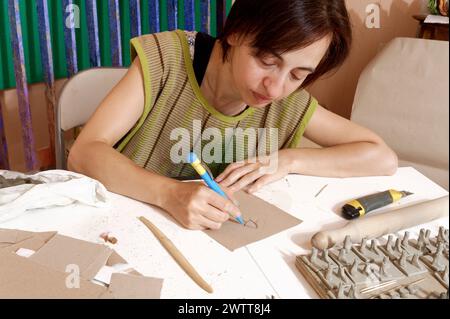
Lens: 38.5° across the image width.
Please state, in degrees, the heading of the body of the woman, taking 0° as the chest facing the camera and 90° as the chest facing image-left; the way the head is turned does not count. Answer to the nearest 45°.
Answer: approximately 0°
